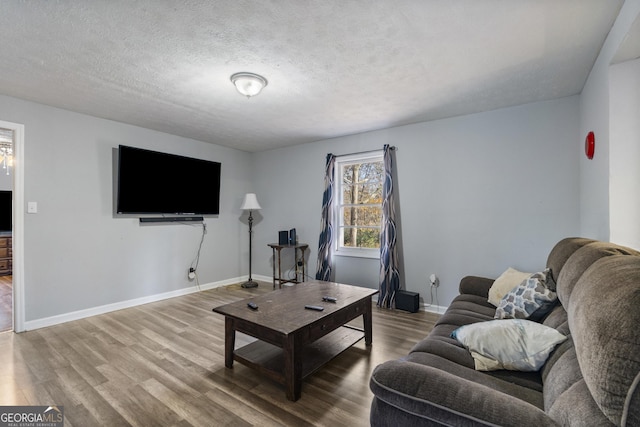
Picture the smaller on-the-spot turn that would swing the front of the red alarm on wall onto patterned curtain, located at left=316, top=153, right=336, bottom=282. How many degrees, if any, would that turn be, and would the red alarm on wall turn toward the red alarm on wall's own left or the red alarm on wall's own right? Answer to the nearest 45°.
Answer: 0° — it already faces it

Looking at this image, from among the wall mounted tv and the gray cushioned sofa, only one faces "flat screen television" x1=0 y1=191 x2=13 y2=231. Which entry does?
the gray cushioned sofa

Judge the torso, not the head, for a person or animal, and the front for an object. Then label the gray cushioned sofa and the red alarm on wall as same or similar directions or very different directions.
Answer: same or similar directions

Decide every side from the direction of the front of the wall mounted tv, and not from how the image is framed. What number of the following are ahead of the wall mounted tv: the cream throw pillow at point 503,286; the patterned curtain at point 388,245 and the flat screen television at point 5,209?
2

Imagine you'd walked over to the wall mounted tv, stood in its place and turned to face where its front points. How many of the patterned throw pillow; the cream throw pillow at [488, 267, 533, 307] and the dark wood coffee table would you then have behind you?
0

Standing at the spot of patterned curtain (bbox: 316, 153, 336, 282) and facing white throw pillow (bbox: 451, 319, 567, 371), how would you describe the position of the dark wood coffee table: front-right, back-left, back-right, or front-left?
front-right

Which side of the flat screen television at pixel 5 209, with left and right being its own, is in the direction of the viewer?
front

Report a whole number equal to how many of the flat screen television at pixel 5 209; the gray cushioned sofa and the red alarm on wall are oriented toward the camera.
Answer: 1

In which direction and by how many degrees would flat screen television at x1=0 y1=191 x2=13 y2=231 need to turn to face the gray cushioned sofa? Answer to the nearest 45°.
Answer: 0° — it already faces it

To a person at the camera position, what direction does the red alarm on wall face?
facing to the left of the viewer

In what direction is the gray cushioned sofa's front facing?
to the viewer's left

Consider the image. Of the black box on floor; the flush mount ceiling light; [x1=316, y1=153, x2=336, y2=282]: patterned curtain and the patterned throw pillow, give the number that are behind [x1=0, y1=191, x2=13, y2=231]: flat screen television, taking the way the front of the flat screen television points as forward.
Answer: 0

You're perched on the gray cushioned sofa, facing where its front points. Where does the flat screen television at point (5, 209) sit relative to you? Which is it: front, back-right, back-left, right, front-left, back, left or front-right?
front

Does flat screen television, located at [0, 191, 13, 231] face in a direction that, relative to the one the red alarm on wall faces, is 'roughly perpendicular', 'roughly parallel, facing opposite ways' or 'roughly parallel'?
roughly parallel, facing opposite ways

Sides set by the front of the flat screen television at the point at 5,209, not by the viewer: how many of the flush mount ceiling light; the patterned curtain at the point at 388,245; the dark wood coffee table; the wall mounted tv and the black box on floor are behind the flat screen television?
0

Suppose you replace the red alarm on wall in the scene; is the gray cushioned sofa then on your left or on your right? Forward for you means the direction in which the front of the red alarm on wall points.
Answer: on your left

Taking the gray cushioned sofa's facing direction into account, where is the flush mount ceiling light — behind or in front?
in front

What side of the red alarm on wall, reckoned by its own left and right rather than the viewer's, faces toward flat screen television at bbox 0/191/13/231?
front

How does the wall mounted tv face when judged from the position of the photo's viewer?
facing the viewer and to the right of the viewer

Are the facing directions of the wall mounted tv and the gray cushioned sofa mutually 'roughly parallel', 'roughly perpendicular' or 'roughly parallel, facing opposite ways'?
roughly parallel, facing opposite ways

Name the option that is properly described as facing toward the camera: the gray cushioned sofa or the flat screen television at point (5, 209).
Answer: the flat screen television

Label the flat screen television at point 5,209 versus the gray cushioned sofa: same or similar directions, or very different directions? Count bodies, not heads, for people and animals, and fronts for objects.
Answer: very different directions
